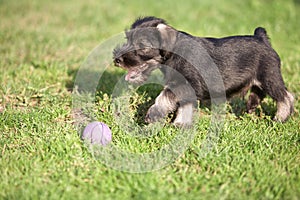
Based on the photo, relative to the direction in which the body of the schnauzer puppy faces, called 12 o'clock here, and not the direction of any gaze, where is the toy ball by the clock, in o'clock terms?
The toy ball is roughly at 11 o'clock from the schnauzer puppy.

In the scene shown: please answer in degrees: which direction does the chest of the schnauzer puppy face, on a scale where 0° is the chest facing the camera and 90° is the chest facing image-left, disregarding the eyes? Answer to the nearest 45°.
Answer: approximately 90°
